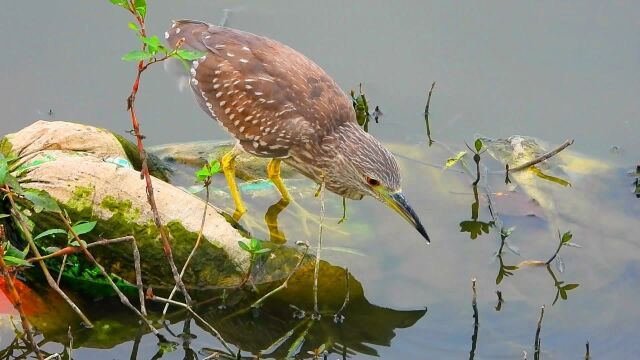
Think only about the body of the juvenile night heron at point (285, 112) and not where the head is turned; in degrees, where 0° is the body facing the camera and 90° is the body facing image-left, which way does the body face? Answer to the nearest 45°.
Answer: approximately 270°

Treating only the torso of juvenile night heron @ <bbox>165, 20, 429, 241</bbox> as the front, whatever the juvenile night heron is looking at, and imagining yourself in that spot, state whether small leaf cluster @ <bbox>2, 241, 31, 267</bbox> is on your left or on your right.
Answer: on your right

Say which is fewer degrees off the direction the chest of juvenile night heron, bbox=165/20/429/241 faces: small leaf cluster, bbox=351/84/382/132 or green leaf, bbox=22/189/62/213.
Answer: the small leaf cluster

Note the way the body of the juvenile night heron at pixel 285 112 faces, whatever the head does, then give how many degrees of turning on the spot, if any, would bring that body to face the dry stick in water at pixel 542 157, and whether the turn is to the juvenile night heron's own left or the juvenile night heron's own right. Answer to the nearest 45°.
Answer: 0° — it already faces it

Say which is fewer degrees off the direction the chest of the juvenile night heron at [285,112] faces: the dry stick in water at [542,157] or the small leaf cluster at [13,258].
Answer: the dry stick in water

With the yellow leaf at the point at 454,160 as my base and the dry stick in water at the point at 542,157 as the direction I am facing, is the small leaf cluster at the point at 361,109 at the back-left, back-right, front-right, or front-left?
back-left

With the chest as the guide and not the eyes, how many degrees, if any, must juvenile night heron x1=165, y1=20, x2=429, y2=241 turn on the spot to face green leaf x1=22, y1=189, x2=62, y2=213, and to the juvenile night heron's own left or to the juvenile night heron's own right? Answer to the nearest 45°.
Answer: approximately 135° to the juvenile night heron's own right

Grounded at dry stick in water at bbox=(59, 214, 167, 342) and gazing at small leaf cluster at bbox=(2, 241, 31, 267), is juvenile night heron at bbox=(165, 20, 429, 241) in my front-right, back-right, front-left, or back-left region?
back-right

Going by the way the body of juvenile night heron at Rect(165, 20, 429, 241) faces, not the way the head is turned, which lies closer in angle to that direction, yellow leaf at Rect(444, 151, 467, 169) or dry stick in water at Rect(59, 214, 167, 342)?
the yellow leaf

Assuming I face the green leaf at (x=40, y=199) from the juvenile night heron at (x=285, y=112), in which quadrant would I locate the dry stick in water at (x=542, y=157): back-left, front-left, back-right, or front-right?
back-left

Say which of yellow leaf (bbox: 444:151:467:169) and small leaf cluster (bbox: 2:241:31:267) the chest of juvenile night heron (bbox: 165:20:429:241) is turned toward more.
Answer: the yellow leaf

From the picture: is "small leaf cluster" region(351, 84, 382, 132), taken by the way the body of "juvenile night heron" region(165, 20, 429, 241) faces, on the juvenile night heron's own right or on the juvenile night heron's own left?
on the juvenile night heron's own left
